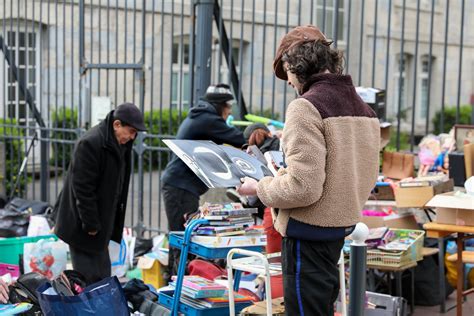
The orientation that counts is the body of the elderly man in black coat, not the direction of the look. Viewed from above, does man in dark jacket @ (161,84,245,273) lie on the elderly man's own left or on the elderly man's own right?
on the elderly man's own left

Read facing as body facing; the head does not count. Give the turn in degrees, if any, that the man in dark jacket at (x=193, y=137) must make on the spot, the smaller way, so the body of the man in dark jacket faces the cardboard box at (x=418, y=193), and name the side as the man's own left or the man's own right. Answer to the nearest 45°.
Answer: approximately 45° to the man's own right

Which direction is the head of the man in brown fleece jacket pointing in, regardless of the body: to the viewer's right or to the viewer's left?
to the viewer's left

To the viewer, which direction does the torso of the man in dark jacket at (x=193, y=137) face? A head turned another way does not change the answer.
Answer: to the viewer's right

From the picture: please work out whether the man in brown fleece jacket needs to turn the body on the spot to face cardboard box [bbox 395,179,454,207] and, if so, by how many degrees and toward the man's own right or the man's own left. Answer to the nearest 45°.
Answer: approximately 45° to the man's own right

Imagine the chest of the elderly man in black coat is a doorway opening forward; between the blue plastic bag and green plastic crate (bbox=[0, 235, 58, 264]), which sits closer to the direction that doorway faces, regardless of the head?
the blue plastic bag

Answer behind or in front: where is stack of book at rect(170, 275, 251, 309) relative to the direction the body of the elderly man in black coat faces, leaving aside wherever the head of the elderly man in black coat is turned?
in front

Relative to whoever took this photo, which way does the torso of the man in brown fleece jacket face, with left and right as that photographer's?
facing away from the viewer and to the left of the viewer

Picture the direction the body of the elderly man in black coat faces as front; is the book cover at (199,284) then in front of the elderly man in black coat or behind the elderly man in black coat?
in front

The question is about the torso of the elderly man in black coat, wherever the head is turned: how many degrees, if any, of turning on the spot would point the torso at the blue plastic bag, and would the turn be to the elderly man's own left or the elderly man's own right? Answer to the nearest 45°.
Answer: approximately 45° to the elderly man's own right

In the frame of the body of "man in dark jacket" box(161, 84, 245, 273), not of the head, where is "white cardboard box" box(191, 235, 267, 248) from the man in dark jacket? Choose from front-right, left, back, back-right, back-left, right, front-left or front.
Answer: right
